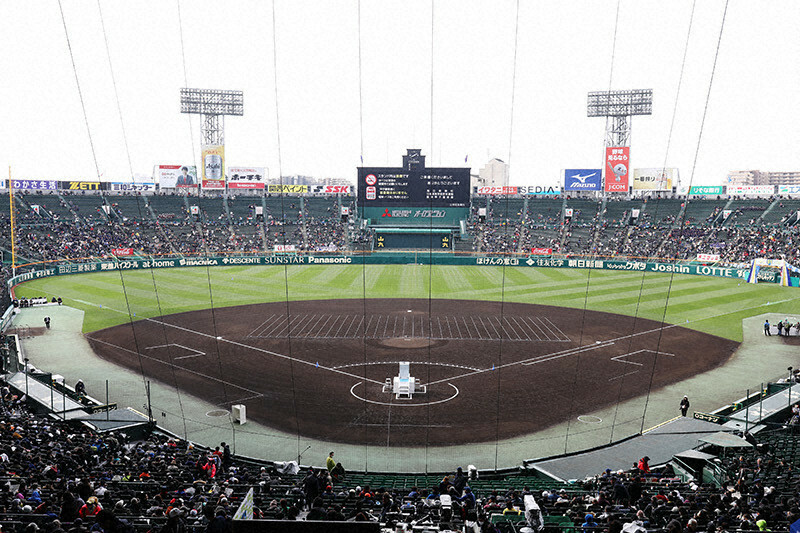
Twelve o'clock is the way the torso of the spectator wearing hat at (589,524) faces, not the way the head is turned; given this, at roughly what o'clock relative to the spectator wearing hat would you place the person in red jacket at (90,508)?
The person in red jacket is roughly at 8 o'clock from the spectator wearing hat.

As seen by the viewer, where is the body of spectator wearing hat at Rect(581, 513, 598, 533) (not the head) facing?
away from the camera
